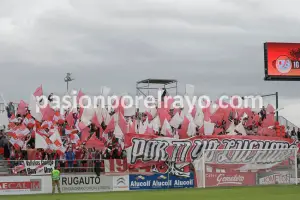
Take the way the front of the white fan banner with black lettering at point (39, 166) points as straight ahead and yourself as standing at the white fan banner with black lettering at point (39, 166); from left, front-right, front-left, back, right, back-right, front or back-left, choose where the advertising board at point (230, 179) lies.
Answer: left

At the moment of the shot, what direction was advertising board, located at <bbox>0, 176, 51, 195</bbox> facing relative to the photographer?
facing the viewer

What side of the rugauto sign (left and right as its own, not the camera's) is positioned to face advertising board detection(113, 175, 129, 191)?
left

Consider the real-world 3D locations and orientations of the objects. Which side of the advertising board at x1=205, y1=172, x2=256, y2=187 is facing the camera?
front

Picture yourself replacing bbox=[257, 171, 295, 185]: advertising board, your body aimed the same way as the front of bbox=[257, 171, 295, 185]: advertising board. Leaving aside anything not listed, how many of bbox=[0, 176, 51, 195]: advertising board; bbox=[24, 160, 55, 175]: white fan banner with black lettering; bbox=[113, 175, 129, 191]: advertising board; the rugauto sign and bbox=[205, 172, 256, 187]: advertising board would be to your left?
0

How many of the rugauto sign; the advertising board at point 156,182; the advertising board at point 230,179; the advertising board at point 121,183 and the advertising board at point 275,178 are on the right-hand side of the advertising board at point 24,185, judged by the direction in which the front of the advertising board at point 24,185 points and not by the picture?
0

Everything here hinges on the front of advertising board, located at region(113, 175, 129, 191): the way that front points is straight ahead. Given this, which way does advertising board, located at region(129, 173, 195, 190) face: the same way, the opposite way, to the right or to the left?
the same way

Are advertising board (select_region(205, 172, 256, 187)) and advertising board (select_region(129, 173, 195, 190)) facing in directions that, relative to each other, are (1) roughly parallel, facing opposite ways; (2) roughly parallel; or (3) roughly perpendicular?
roughly parallel

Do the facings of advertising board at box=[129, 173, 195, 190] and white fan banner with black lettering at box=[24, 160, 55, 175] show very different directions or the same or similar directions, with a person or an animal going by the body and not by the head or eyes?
same or similar directions

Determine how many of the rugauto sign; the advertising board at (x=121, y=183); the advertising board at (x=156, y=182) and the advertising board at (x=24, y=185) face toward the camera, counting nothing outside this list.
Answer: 4

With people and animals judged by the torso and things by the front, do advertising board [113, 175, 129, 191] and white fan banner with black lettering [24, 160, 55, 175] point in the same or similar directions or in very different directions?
same or similar directions

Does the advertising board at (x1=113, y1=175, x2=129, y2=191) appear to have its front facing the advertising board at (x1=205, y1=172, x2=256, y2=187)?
no

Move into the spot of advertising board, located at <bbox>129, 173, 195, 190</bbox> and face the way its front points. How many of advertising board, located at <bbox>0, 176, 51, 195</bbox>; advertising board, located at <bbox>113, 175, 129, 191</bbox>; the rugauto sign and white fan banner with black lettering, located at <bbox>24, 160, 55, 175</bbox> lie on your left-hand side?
0

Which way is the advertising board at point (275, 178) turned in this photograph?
toward the camera

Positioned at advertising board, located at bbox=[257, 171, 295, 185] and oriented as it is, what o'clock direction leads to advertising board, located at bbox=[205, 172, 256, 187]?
advertising board, located at bbox=[205, 172, 256, 187] is roughly at 2 o'clock from advertising board, located at bbox=[257, 171, 295, 185].
